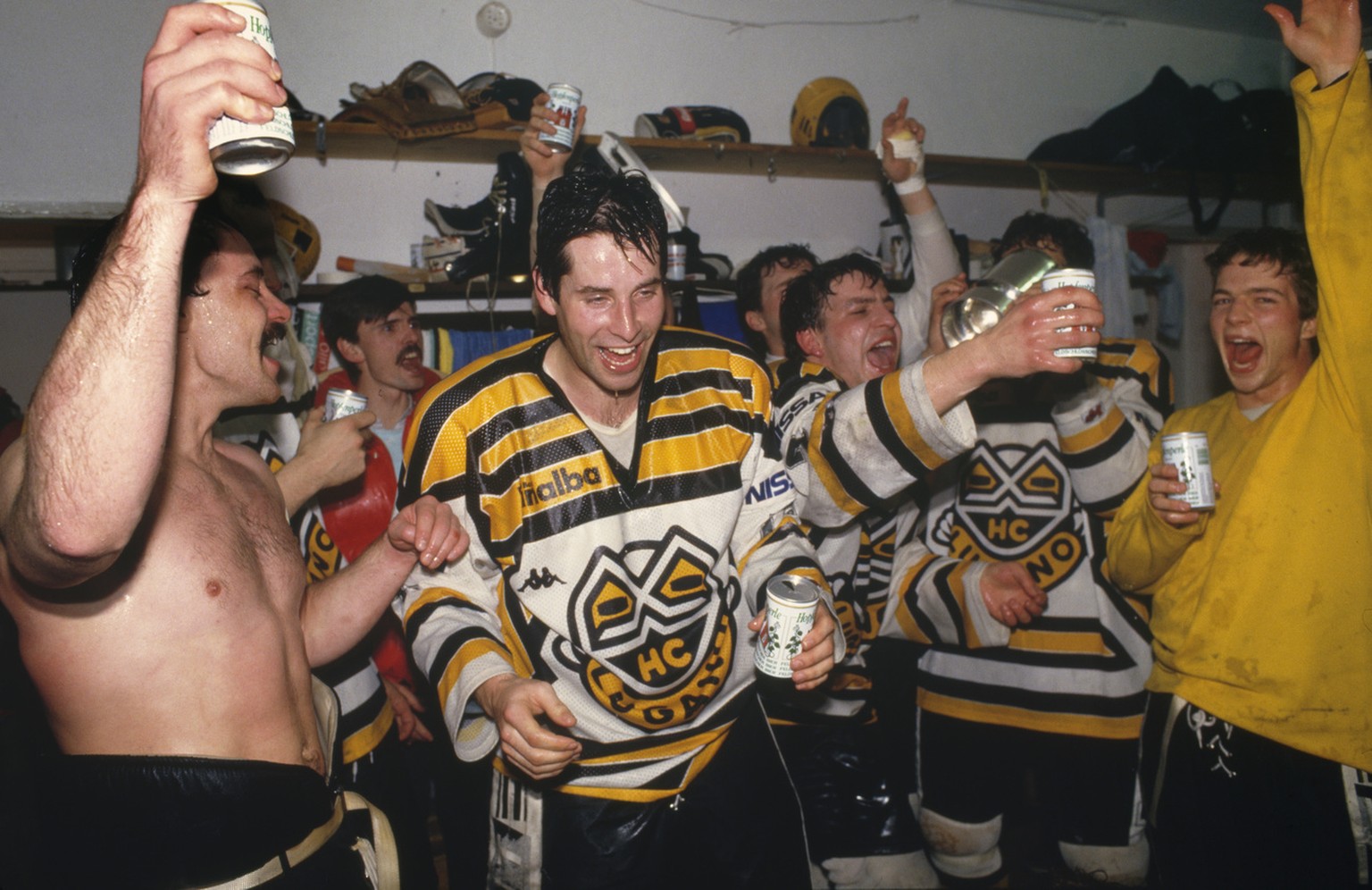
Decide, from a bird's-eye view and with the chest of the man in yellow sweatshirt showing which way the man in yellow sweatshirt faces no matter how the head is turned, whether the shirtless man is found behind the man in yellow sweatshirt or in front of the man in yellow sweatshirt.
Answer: in front

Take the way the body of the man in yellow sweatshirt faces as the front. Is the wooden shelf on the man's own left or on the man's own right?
on the man's own right

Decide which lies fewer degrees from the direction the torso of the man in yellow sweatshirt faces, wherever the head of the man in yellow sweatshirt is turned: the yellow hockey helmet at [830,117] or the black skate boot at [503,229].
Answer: the black skate boot

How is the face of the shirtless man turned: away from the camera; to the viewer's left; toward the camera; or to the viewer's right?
to the viewer's right

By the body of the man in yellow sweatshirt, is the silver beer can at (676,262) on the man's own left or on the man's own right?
on the man's own right

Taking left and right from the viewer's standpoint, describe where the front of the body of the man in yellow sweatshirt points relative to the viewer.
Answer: facing the viewer and to the left of the viewer

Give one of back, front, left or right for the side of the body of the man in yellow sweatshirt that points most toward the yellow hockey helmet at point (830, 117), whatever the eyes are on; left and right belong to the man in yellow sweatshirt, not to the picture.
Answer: right
